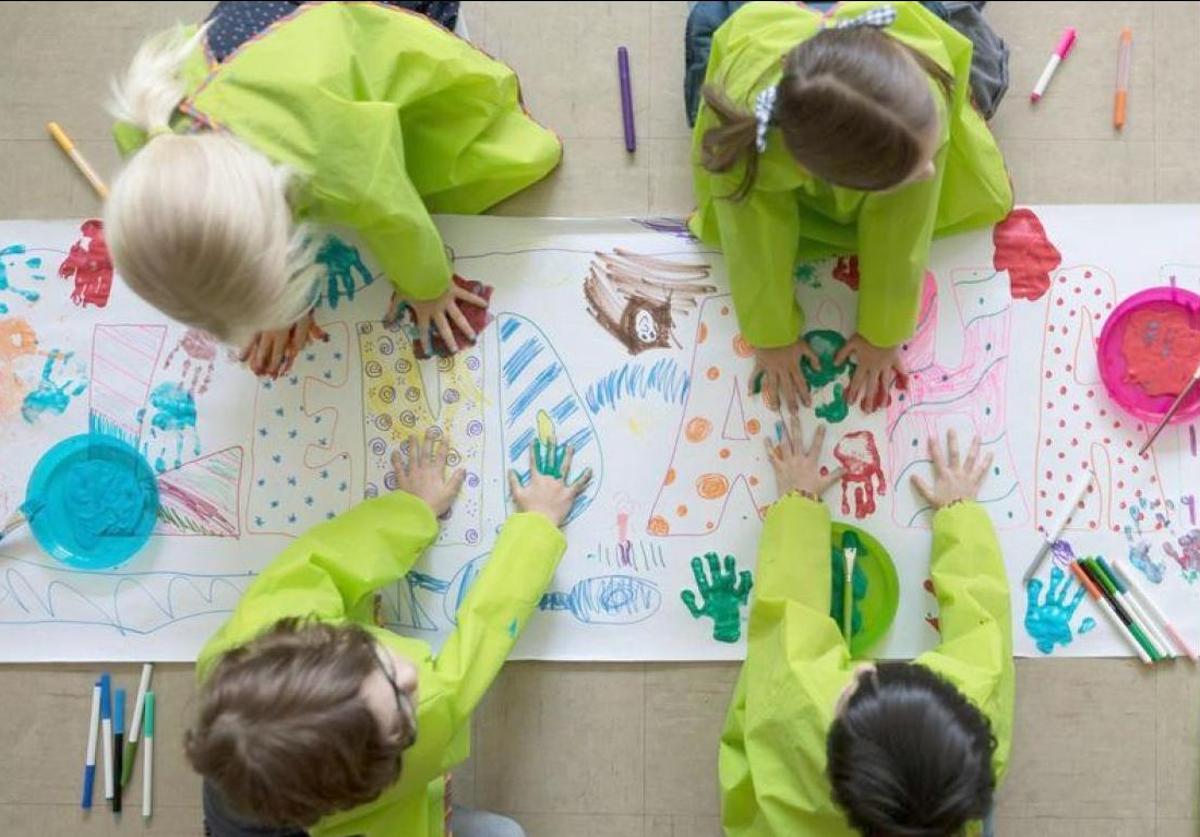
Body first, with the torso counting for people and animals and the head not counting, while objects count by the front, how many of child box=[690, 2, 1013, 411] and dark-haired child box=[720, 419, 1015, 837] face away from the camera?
1

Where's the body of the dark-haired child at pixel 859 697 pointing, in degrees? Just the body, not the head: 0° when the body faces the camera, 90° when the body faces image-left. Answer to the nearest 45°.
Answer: approximately 180°

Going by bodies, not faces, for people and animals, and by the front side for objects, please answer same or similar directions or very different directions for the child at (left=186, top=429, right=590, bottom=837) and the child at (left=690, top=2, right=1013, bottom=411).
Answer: very different directions

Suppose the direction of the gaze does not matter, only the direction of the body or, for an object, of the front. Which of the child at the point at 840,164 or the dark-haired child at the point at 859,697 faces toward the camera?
the child

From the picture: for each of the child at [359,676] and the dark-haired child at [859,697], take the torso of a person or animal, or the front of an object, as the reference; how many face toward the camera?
0

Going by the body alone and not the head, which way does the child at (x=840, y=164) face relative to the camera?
toward the camera

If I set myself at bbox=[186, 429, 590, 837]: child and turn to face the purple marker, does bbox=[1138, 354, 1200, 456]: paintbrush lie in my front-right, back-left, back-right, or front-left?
front-right

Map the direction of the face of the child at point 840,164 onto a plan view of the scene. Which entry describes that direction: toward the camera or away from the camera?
toward the camera

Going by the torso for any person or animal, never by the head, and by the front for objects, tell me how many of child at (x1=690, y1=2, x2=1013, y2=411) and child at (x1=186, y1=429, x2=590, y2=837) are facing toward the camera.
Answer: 1

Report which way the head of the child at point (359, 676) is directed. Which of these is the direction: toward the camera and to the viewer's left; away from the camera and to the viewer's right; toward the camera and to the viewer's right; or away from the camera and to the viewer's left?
away from the camera and to the viewer's right

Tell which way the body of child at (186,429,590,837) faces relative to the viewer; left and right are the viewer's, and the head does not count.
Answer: facing away from the viewer and to the right of the viewer

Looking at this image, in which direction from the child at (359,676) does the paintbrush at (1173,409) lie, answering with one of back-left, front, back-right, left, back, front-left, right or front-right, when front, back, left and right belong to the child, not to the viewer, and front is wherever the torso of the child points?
front-right

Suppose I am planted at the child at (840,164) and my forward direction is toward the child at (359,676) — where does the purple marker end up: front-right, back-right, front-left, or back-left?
front-right
